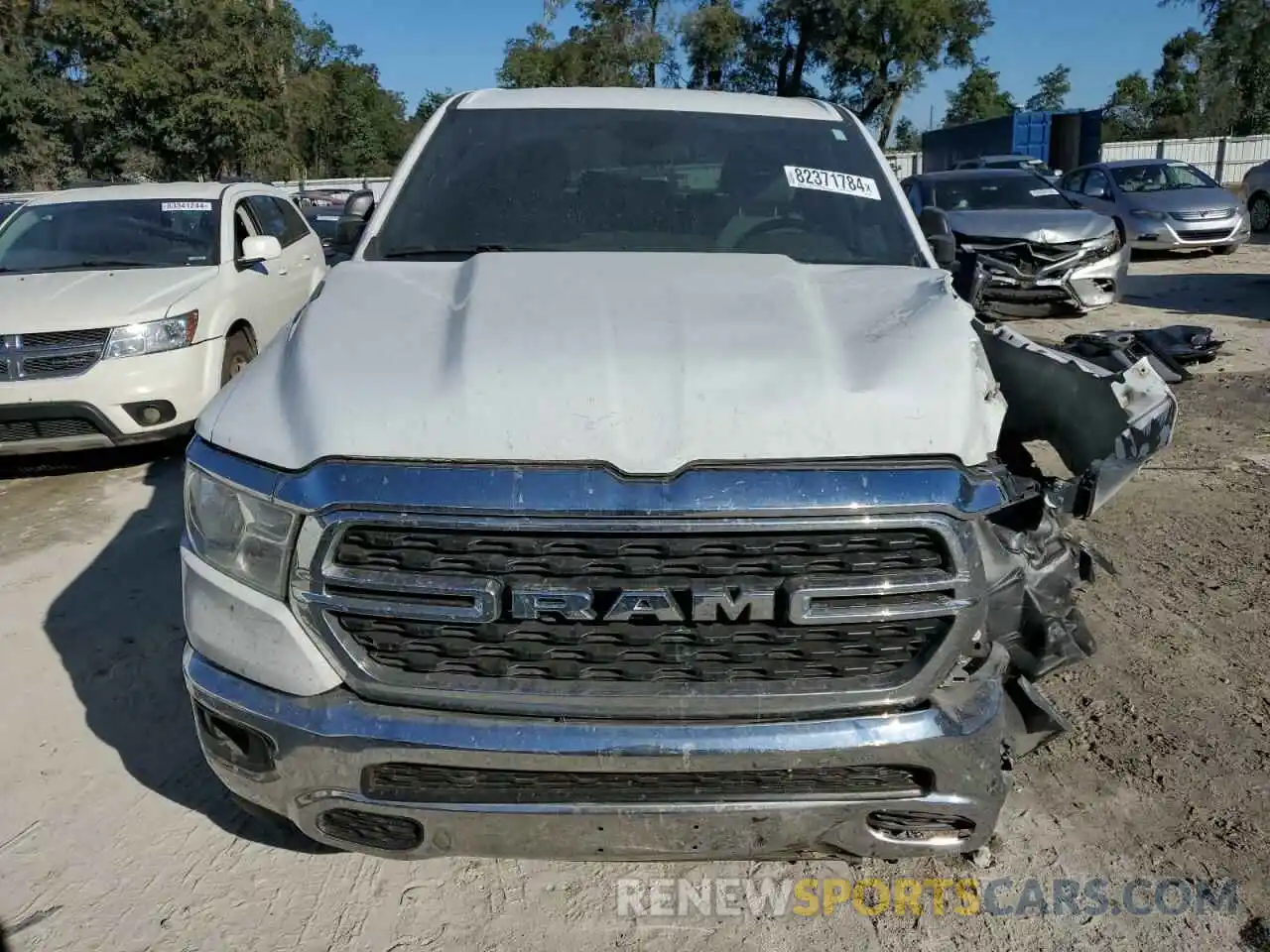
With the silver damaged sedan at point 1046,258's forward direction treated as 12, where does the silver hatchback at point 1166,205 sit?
the silver hatchback at point 1166,205 is roughly at 8 o'clock from the silver damaged sedan at point 1046,258.

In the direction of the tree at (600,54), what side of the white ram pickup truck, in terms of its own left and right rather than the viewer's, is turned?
back

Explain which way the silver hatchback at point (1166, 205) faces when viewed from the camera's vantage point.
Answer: facing the viewer and to the right of the viewer

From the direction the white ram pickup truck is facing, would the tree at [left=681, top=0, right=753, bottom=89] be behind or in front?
behind

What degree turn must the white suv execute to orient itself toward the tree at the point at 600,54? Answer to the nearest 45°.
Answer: approximately 180°

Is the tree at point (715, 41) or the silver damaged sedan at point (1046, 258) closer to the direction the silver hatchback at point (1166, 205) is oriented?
the silver damaged sedan

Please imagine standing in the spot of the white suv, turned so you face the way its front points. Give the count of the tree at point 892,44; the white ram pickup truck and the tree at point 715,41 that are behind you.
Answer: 2

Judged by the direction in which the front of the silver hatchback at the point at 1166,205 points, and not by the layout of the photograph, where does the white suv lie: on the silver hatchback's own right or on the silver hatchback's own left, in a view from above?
on the silver hatchback's own right

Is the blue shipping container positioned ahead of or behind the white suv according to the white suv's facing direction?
behind

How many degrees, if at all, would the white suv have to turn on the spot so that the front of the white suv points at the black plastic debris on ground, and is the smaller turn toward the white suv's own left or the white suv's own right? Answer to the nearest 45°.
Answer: approximately 135° to the white suv's own left

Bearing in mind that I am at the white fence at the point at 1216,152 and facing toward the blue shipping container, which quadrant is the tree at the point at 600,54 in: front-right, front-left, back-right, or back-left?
front-right

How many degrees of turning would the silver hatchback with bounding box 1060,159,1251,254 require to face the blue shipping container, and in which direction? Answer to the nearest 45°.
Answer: approximately 135° to its left

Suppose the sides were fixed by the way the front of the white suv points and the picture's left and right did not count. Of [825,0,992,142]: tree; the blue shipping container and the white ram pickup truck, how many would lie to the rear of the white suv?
2

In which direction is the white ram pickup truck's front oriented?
toward the camera

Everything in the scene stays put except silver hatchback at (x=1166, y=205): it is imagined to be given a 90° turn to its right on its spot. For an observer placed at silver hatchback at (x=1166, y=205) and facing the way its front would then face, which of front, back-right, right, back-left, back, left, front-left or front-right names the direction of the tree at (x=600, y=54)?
right

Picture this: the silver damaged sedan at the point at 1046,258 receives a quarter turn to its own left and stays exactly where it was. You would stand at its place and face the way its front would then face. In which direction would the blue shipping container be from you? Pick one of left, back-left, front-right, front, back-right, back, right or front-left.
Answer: front-left

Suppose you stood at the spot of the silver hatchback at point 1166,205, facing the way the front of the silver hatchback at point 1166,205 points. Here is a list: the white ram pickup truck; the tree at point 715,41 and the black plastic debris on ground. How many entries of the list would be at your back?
1

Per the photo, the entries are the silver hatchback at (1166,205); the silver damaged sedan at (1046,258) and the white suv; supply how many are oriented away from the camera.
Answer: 0

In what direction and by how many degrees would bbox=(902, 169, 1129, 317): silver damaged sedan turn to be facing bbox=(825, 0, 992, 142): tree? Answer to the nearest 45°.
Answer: approximately 135° to its left
